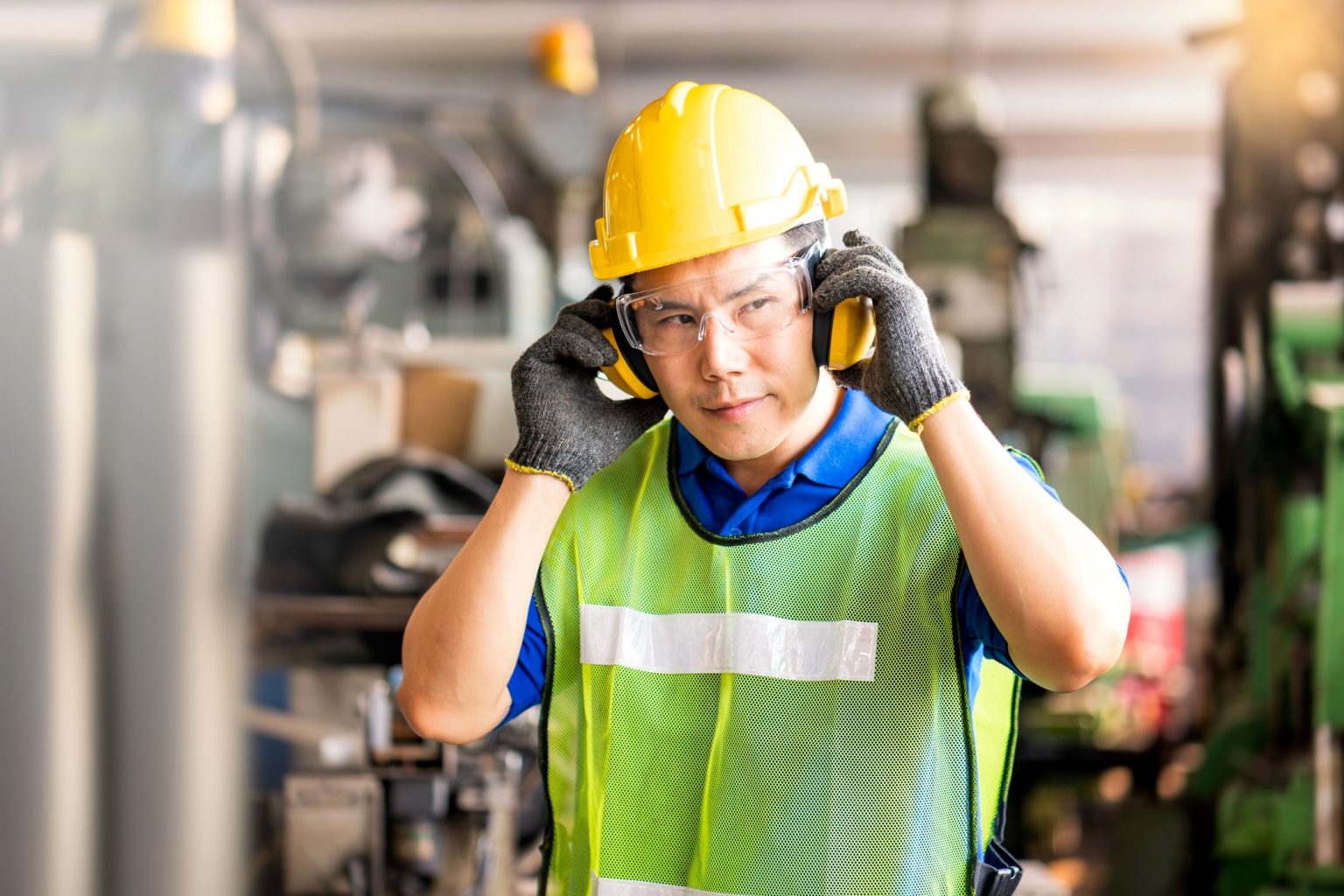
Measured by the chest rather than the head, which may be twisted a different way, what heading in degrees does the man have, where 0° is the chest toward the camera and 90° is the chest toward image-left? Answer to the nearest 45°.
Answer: approximately 0°

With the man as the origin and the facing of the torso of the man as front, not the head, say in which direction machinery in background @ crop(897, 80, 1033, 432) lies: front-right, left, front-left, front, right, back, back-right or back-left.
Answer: back

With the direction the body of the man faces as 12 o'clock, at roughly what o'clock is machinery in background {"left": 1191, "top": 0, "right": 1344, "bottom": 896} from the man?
The machinery in background is roughly at 7 o'clock from the man.
